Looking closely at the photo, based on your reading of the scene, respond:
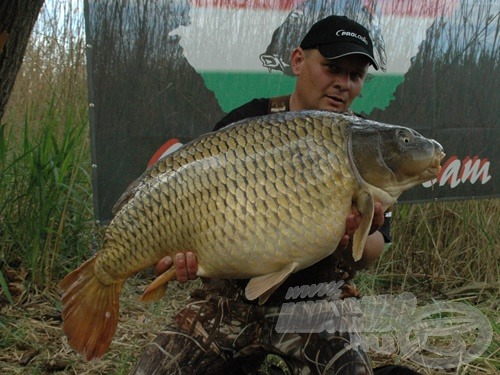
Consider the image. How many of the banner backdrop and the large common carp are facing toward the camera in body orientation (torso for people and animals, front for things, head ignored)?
1

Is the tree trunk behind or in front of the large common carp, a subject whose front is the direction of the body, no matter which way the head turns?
behind

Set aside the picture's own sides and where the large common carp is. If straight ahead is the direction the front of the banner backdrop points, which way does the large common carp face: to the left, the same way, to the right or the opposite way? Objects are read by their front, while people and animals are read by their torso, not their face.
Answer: to the left

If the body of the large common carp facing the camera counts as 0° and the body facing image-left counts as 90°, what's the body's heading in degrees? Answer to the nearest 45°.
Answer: approximately 270°

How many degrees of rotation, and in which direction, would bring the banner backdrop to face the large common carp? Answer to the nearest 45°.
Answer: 0° — it already faces it

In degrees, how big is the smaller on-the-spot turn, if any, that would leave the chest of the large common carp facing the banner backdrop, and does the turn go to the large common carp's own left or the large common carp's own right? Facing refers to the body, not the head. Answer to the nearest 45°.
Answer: approximately 90° to the large common carp's own left

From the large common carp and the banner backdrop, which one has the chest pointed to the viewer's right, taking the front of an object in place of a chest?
the large common carp

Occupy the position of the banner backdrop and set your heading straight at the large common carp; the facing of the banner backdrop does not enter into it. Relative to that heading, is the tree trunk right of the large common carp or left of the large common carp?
right

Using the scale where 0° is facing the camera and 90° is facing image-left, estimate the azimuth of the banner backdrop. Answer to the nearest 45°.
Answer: approximately 0°

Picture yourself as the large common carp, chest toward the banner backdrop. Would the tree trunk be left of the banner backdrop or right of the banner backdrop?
left
